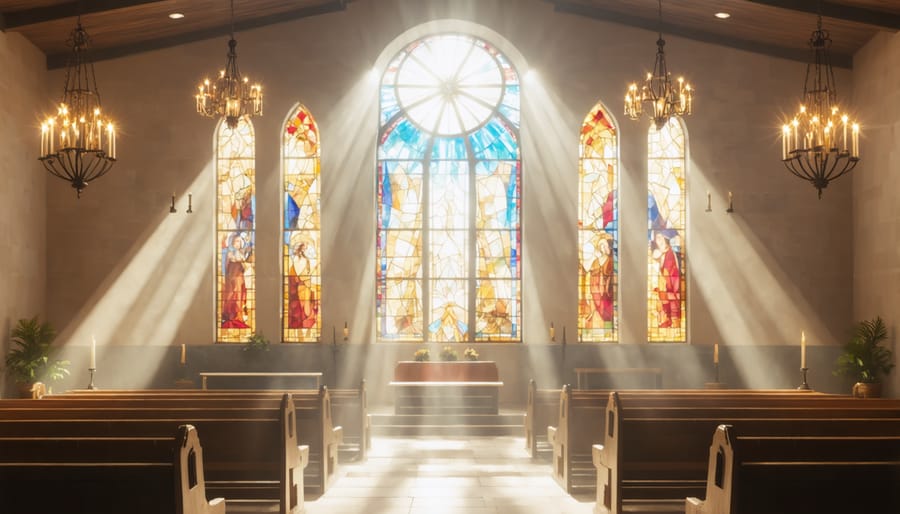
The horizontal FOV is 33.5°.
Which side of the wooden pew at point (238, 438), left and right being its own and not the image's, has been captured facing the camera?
back

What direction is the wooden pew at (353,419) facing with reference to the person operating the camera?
facing away from the viewer

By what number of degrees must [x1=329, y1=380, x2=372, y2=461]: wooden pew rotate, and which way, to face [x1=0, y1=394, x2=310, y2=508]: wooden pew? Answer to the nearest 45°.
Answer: approximately 180°

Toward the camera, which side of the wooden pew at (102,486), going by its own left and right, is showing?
back

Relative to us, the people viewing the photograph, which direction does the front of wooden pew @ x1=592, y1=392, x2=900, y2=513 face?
facing away from the viewer

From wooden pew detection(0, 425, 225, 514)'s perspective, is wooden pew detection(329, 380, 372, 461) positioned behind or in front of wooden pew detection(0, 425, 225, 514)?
in front

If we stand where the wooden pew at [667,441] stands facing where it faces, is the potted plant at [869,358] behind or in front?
in front

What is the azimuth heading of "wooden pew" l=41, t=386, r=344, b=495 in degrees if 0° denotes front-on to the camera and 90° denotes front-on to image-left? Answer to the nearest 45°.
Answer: approximately 180°
